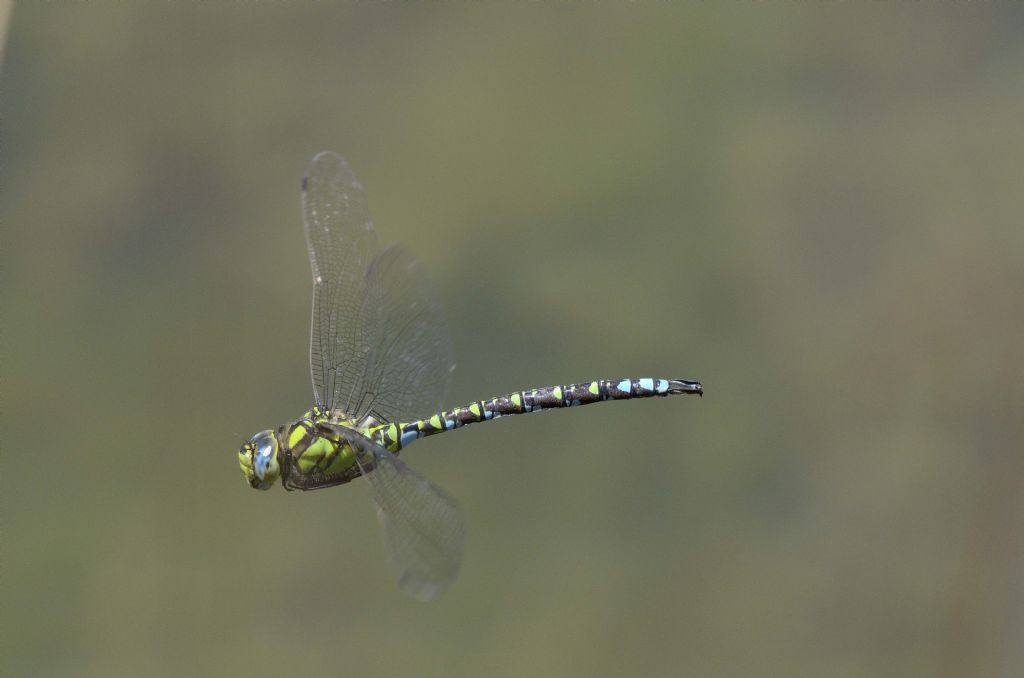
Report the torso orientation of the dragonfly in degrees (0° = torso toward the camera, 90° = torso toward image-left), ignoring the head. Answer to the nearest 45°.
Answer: approximately 90°
